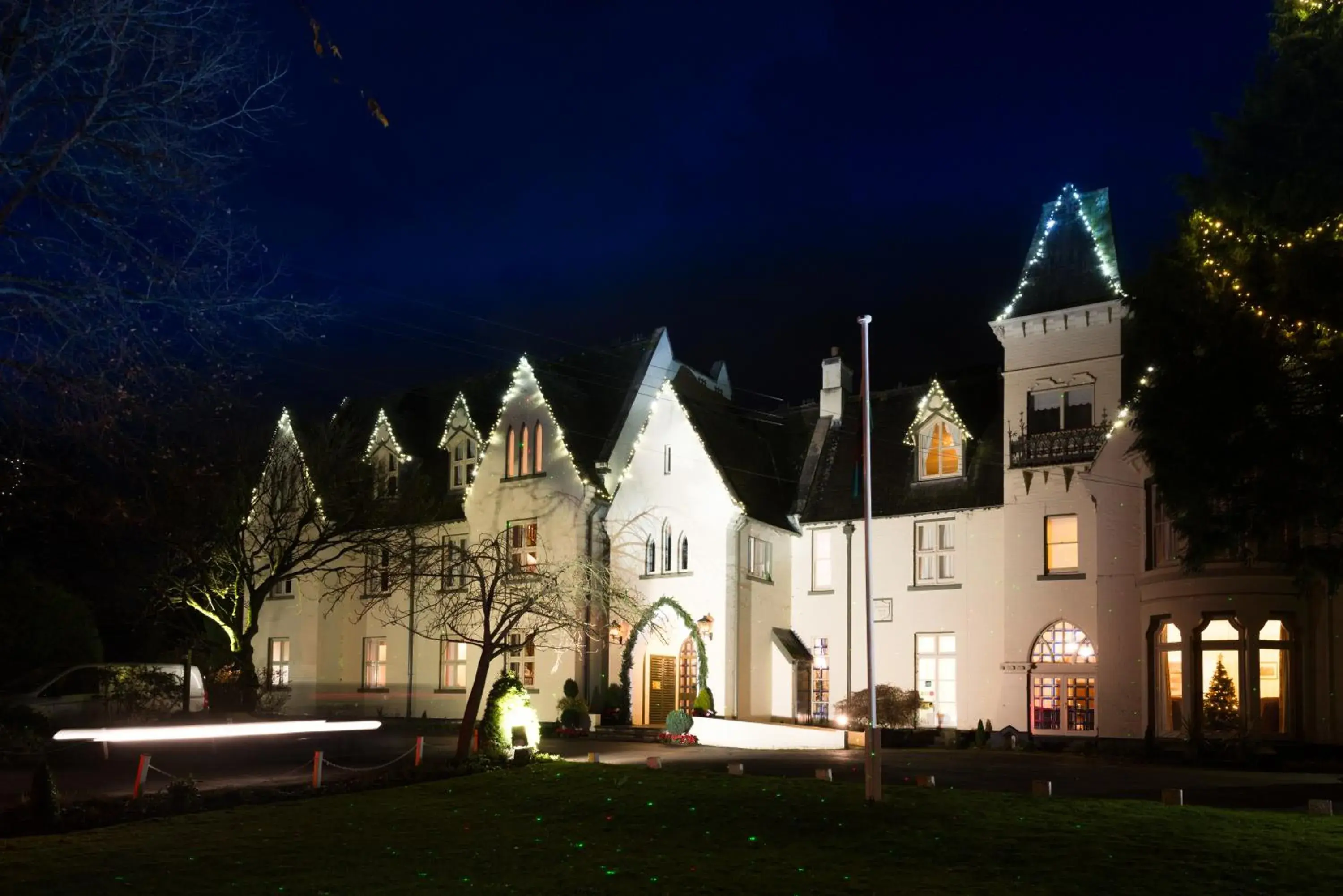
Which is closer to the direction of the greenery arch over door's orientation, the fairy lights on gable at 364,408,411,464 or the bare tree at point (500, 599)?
the bare tree

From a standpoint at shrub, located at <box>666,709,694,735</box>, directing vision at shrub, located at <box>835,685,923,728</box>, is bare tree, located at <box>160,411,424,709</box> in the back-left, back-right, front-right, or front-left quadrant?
back-left

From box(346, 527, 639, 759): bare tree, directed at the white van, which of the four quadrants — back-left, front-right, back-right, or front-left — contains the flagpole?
back-left

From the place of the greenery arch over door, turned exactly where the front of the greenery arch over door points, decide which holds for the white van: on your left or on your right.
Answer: on your right

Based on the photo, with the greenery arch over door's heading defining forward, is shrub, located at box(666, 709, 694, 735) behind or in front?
in front

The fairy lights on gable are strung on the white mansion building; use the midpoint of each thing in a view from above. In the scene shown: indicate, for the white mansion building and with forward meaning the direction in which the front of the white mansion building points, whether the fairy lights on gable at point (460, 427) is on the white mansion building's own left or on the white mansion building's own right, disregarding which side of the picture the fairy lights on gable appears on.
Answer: on the white mansion building's own right

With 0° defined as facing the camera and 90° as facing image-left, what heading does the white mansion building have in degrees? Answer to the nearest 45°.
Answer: approximately 0°

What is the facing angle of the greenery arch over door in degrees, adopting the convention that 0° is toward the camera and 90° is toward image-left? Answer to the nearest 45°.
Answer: approximately 0°
